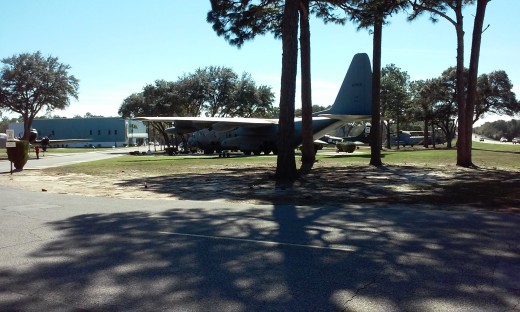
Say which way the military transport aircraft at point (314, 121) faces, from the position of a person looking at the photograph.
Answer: facing away from the viewer and to the left of the viewer
